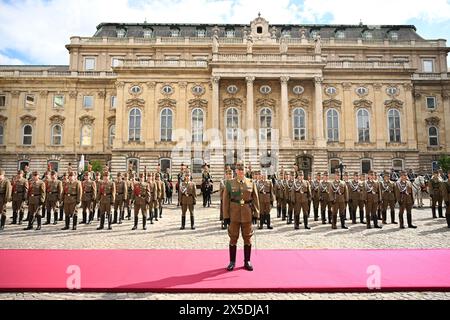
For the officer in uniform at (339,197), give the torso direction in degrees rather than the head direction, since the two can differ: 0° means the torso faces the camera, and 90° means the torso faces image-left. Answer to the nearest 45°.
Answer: approximately 0°

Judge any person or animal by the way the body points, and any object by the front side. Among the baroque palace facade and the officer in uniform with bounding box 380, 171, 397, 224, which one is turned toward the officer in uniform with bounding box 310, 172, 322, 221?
the baroque palace facade

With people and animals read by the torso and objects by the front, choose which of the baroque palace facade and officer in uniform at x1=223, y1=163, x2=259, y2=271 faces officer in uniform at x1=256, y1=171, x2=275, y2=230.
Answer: the baroque palace facade

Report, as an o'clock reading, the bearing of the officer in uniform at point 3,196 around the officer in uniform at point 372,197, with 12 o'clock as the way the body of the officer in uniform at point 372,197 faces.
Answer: the officer in uniform at point 3,196 is roughly at 2 o'clock from the officer in uniform at point 372,197.

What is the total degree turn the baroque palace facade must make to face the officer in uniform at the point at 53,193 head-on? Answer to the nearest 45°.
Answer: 0° — it already faces them

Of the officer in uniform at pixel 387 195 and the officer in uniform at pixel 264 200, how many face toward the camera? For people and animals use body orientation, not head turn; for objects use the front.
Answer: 2
